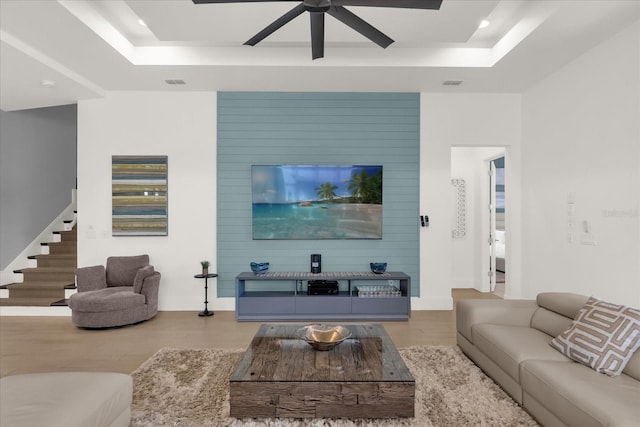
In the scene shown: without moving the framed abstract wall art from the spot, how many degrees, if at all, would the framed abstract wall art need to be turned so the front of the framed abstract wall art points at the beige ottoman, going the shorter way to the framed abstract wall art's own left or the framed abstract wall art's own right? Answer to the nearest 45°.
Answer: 0° — it already faces it

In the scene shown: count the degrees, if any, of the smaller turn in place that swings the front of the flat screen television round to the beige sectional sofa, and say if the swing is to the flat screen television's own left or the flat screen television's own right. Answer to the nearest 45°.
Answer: approximately 45° to the flat screen television's own left

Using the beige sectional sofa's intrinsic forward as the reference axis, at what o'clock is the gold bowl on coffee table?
The gold bowl on coffee table is roughly at 1 o'clock from the beige sectional sofa.

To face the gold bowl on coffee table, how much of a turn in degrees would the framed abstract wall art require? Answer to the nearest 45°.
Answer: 0° — it already faces it

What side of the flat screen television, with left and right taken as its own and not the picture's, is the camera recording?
front

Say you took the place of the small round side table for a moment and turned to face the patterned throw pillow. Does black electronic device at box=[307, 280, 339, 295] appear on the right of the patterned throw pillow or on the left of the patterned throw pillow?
left

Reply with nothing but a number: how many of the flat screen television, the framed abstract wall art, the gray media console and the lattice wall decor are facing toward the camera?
4

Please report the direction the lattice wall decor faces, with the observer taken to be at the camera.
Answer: facing the viewer

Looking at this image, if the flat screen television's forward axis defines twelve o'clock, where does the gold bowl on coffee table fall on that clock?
The gold bowl on coffee table is roughly at 12 o'clock from the flat screen television.

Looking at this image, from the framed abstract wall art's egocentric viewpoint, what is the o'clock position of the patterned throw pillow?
The patterned throw pillow is roughly at 11 o'clock from the framed abstract wall art.

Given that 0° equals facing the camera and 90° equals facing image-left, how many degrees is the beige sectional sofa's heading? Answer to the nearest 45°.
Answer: approximately 45°

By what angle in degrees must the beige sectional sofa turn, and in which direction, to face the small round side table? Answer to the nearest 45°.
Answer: approximately 45° to its right

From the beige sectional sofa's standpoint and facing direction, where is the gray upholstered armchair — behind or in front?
in front
